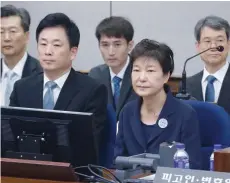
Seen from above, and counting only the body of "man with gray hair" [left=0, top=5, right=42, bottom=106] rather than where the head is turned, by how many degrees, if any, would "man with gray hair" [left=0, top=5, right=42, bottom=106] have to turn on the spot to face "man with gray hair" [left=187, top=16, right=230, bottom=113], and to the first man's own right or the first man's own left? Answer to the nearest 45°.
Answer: approximately 135° to the first man's own left

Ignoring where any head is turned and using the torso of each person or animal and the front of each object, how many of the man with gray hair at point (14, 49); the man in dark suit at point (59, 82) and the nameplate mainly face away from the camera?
0

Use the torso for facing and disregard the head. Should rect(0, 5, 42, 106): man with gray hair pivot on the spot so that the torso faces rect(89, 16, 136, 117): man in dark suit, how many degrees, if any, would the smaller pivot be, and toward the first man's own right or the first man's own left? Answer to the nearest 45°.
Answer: approximately 135° to the first man's own left

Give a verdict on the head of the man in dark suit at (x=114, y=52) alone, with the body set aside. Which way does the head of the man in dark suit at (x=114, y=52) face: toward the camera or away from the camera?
toward the camera

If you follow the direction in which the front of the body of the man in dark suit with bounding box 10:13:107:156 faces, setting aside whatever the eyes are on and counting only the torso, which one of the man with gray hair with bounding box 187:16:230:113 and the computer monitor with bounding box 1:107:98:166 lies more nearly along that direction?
the computer monitor

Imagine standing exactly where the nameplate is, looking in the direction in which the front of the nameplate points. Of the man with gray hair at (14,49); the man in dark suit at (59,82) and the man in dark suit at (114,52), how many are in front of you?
0

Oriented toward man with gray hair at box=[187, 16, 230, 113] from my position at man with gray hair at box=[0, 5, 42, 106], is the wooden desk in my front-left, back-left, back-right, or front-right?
front-right

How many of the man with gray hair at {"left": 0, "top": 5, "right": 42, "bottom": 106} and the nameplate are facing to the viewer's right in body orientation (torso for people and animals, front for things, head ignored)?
0

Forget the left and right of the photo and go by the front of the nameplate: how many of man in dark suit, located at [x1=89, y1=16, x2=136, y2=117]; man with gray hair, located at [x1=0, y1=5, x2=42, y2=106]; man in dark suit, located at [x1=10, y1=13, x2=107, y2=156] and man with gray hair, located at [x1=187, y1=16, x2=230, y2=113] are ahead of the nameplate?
0

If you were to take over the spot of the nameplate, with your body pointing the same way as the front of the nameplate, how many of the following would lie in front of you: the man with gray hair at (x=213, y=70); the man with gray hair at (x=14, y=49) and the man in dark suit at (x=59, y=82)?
0

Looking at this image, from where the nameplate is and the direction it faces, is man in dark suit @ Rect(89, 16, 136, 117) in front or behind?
behind

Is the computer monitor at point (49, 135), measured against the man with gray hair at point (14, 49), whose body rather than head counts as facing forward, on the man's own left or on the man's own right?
on the man's own left

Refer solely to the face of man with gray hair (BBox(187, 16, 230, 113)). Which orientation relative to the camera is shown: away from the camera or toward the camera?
toward the camera

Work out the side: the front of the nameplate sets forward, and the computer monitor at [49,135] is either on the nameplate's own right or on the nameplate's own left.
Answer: on the nameplate's own right

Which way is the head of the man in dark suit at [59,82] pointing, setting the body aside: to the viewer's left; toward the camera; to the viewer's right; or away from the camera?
toward the camera

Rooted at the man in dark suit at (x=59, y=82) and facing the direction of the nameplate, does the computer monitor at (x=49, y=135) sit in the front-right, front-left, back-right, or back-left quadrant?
front-right

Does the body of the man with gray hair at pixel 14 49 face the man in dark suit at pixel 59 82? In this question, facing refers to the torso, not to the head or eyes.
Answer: no

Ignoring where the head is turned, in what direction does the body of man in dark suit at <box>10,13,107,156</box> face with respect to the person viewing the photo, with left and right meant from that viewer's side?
facing the viewer and to the left of the viewer

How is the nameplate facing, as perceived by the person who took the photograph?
facing the viewer
